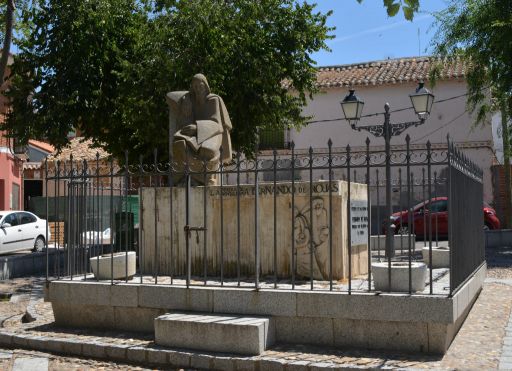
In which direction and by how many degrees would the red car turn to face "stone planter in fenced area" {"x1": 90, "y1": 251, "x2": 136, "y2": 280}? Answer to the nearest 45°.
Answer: approximately 90° to its left

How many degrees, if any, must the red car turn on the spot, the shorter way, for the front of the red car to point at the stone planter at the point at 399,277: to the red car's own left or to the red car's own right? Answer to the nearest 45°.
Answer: approximately 90° to the red car's own left

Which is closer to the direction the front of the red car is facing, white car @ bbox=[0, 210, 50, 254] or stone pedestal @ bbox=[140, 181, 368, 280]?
the white car

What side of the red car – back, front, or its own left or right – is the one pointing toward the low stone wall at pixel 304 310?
left

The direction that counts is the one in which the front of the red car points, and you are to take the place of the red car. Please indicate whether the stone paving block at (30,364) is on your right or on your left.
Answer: on your left

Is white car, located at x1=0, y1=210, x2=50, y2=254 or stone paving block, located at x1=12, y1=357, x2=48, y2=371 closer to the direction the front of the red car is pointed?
the white car

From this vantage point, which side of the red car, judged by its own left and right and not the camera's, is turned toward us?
left

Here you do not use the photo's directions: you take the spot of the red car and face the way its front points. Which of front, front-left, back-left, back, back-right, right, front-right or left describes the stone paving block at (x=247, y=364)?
left

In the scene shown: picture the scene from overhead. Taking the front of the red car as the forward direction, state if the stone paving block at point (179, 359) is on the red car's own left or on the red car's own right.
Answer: on the red car's own left

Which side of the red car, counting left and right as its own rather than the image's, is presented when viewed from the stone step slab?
left

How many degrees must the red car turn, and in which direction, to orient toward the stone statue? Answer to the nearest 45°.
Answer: approximately 90° to its left

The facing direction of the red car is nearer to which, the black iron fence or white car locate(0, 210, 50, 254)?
the white car

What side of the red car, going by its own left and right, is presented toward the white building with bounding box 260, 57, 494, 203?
right
